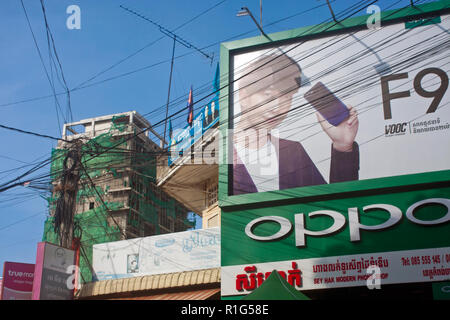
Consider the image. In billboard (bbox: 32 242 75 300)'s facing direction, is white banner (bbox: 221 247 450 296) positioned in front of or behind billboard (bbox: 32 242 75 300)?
in front

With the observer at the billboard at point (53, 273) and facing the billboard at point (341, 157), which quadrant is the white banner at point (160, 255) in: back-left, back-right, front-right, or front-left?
front-left

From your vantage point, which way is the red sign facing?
toward the camera

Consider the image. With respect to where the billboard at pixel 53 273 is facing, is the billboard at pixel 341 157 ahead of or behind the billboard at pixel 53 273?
ahead

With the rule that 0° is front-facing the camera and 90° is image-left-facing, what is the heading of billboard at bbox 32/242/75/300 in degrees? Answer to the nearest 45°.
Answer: approximately 315°

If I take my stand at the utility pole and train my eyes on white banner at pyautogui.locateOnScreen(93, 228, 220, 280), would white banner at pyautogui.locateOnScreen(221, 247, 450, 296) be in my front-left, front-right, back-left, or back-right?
front-right

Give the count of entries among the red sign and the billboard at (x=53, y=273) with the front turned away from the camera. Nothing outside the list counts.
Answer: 0
